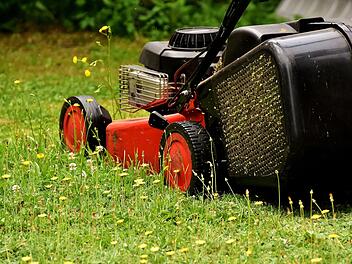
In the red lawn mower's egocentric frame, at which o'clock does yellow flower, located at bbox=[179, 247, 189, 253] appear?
The yellow flower is roughly at 8 o'clock from the red lawn mower.

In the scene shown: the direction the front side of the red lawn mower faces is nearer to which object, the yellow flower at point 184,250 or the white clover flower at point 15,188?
the white clover flower

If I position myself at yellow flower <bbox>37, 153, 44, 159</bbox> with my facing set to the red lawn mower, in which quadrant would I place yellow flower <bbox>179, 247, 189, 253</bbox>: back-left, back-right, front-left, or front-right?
front-right

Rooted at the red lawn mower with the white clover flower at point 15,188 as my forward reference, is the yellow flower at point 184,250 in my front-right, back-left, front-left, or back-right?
front-left

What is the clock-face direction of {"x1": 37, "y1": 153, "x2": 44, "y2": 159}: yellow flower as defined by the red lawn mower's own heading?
The yellow flower is roughly at 11 o'clock from the red lawn mower.

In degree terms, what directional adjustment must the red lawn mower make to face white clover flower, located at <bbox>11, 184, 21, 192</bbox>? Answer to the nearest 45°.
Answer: approximately 45° to its left

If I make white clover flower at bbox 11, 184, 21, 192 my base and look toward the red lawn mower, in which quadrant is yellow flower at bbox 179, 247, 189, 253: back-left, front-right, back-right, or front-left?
front-right

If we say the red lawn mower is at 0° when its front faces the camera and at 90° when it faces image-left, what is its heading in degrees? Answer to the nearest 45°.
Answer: approximately 135°
